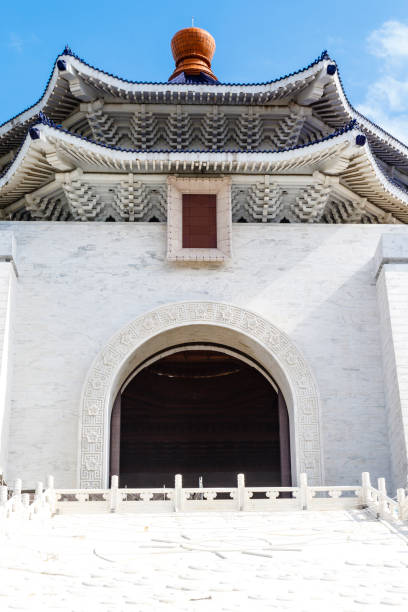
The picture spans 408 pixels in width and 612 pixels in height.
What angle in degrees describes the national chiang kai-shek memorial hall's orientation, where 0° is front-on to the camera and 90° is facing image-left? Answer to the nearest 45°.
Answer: approximately 0°
